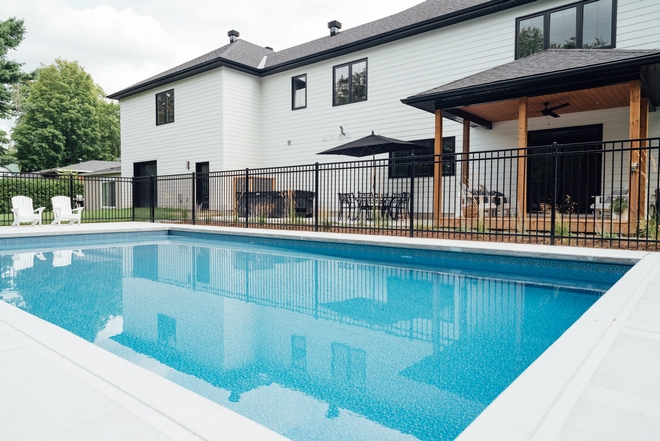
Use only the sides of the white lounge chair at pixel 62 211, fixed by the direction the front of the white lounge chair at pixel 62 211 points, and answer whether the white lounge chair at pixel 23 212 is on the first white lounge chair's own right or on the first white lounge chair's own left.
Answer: on the first white lounge chair's own right

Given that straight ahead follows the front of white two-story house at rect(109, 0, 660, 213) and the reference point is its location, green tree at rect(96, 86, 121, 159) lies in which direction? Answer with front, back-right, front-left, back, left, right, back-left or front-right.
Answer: right
